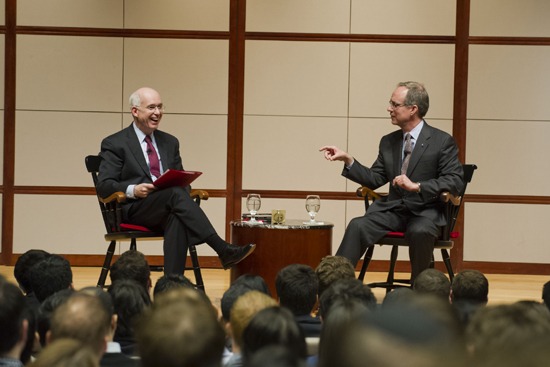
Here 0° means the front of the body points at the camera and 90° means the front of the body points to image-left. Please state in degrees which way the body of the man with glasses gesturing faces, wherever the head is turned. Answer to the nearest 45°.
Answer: approximately 45°

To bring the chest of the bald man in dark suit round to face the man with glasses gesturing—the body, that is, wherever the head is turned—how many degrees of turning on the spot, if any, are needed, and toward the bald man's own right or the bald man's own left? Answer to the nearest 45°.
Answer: approximately 45° to the bald man's own left

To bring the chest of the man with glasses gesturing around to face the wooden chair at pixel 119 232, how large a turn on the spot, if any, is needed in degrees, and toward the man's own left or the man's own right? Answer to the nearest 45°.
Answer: approximately 45° to the man's own right

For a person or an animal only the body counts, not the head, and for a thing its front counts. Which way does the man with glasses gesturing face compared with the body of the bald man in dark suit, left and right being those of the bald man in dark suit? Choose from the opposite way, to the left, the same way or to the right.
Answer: to the right

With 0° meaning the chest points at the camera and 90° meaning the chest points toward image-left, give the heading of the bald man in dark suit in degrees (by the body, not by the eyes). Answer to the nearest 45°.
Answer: approximately 315°
